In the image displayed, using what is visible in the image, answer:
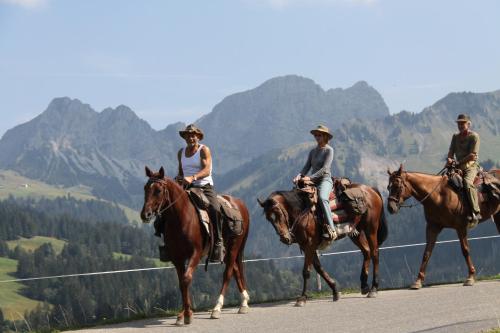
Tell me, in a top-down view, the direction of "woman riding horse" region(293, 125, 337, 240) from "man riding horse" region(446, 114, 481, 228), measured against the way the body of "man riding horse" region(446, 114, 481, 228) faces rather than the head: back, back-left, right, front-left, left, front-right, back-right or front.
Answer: front

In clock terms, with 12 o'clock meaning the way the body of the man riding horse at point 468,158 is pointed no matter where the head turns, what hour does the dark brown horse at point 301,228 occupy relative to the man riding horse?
The dark brown horse is roughly at 12 o'clock from the man riding horse.

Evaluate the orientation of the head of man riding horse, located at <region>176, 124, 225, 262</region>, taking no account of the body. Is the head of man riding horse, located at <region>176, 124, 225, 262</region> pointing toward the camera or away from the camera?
toward the camera

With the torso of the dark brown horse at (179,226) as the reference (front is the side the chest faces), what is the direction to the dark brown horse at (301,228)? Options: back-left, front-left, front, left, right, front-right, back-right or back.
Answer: back

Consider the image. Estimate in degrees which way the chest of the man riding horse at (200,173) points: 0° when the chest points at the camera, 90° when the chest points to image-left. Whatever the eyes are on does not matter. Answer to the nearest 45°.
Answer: approximately 45°

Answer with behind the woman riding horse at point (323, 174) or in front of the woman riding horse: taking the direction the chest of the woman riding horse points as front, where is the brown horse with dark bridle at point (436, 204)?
behind

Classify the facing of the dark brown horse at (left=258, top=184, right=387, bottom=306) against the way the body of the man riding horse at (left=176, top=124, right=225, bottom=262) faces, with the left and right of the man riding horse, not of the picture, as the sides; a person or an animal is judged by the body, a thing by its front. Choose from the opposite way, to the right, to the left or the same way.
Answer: the same way

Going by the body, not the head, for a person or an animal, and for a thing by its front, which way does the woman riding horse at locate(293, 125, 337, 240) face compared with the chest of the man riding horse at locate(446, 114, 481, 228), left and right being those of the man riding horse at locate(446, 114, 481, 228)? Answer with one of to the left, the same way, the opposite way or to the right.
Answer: the same way

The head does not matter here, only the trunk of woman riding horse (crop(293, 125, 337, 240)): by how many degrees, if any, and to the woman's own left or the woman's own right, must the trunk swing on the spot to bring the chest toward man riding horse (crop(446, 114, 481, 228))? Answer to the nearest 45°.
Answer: approximately 180°

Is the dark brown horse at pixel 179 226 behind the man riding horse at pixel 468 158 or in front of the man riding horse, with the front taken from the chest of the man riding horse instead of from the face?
in front

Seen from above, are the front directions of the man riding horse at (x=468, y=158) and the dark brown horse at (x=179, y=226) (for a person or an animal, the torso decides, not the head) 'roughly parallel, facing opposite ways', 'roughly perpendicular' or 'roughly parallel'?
roughly parallel

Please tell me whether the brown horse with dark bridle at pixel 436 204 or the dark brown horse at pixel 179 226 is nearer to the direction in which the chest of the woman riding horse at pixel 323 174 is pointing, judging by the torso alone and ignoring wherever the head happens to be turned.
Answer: the dark brown horse

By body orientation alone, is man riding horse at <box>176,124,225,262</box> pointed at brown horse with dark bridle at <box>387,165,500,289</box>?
no

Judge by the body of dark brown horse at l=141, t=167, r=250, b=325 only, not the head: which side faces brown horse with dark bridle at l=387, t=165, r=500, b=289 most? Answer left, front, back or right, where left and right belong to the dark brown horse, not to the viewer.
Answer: back

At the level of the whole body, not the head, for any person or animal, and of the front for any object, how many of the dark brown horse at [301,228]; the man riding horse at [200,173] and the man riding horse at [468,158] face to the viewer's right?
0

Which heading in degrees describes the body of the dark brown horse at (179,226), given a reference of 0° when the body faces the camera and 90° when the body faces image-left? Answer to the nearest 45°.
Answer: approximately 45°

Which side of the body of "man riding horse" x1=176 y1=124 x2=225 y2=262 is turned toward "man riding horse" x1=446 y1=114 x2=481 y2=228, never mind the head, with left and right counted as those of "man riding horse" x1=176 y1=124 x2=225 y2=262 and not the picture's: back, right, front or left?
back

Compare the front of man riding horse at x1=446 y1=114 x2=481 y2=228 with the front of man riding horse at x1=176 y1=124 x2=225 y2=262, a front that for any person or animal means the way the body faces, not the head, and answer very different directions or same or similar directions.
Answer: same or similar directions

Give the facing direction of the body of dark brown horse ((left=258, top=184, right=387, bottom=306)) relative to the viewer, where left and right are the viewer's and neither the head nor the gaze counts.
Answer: facing the viewer and to the left of the viewer
